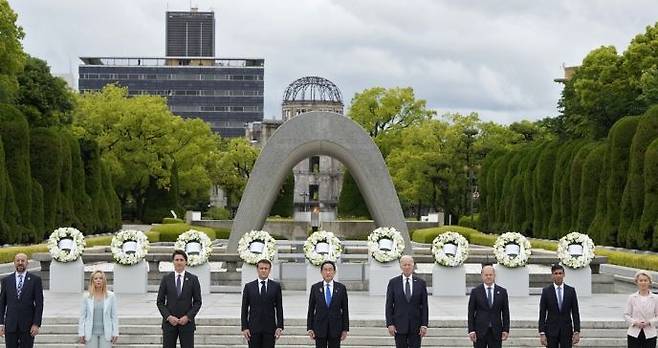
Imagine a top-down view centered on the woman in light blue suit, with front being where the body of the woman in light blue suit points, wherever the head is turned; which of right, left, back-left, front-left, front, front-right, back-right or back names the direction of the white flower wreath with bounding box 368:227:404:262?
back-left

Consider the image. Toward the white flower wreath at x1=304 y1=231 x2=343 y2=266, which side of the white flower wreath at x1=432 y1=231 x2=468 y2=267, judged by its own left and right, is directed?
right
